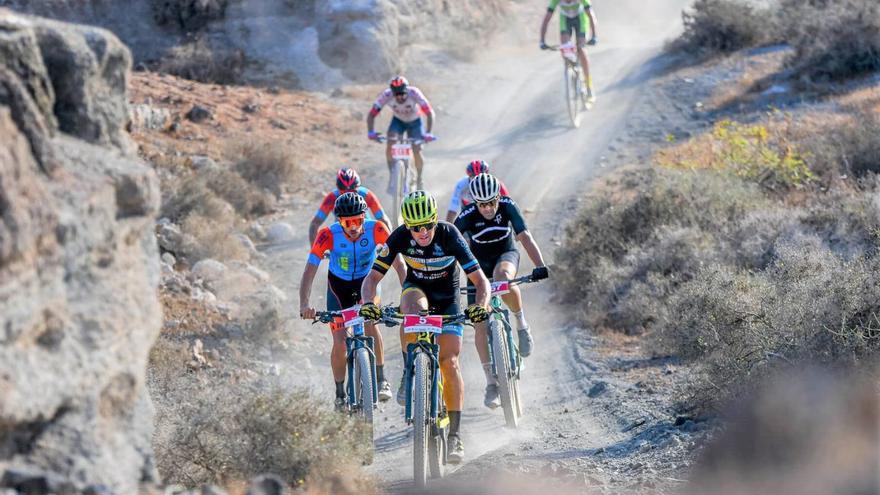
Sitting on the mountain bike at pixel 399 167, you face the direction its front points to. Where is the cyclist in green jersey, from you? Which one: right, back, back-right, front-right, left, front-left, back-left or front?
back-left

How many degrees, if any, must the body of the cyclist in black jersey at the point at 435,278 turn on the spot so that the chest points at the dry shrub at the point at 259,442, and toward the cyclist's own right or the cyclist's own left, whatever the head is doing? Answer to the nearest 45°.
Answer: approximately 45° to the cyclist's own right

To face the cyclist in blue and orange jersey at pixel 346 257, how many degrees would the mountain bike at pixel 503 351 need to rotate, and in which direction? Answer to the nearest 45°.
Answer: approximately 90° to its right

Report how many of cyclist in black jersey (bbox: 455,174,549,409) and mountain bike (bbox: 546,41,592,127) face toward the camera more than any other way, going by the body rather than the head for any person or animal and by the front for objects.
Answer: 2

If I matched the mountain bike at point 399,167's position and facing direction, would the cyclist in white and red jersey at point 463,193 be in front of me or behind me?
in front

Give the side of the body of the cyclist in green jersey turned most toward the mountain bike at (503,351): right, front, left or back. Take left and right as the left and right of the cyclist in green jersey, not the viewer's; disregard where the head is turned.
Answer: front

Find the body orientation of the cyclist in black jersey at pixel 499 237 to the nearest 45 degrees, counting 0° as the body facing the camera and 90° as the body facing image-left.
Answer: approximately 0°

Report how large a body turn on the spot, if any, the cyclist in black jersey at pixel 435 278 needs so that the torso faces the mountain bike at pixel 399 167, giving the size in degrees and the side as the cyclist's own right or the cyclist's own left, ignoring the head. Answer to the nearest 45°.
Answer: approximately 180°

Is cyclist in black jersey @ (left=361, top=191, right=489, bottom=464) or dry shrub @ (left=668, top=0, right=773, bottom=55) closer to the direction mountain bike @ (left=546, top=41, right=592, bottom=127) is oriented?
the cyclist in black jersey

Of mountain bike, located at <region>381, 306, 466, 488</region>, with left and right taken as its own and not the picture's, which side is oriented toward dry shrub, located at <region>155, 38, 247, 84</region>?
back

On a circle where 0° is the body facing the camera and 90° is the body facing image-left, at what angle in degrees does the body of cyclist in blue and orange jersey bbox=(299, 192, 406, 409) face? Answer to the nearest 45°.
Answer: approximately 0°
